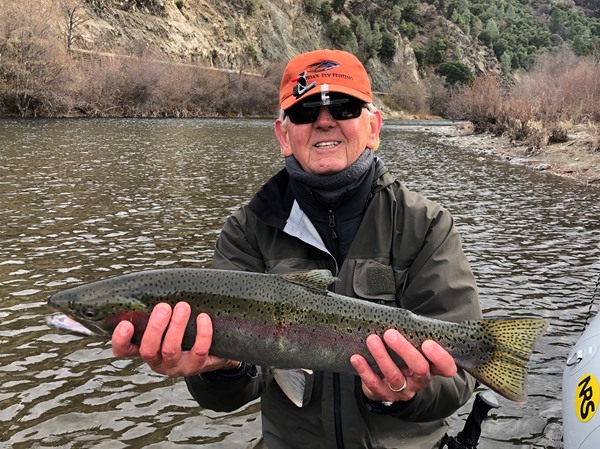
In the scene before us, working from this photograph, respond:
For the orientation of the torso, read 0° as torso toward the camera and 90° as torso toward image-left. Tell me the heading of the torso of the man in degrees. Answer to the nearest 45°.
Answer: approximately 0°

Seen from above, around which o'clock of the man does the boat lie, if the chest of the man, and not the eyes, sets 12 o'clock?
The boat is roughly at 8 o'clock from the man.
